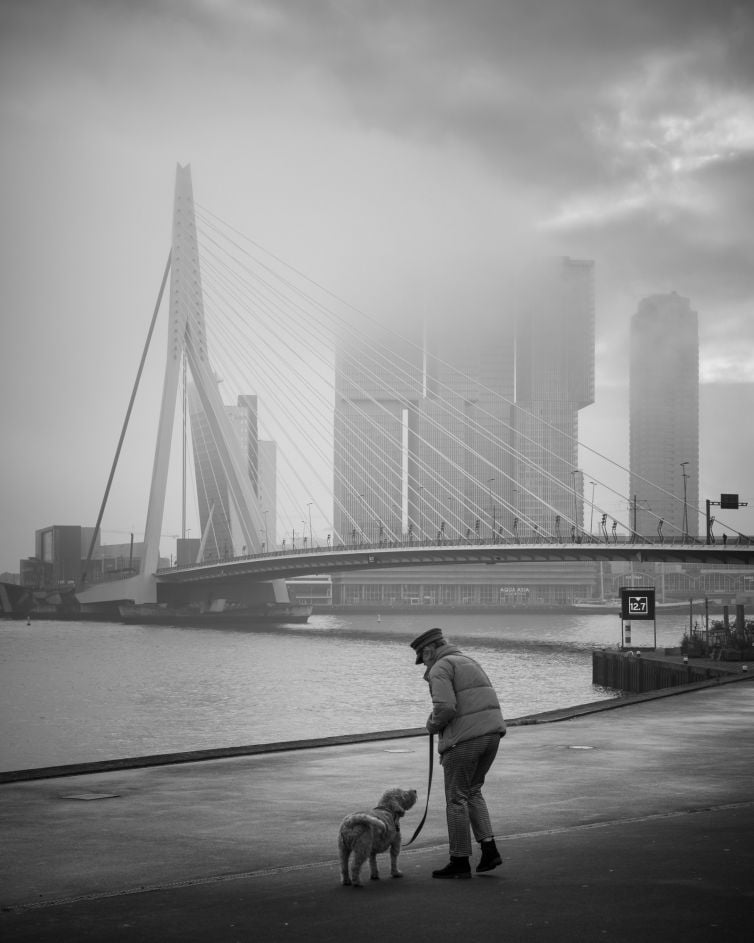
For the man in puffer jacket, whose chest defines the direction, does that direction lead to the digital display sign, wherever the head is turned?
no

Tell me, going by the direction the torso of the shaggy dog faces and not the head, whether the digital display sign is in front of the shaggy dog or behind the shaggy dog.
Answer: in front

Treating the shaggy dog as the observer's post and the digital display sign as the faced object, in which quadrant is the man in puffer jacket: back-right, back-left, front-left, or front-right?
front-right

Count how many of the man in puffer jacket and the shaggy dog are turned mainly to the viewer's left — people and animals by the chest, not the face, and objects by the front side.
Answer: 1

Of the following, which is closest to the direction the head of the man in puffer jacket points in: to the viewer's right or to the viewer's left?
to the viewer's left

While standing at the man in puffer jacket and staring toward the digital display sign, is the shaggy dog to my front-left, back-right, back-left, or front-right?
back-left

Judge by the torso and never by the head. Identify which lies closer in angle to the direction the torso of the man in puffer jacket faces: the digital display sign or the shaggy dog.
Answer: the shaggy dog

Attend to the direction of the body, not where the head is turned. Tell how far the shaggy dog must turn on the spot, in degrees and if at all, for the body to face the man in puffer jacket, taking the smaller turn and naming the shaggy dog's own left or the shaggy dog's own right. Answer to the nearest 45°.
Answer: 0° — it already faces them

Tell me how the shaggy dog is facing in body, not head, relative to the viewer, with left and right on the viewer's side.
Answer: facing away from the viewer and to the right of the viewer

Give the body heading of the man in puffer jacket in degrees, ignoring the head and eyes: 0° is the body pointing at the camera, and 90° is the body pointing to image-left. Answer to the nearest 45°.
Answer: approximately 90°

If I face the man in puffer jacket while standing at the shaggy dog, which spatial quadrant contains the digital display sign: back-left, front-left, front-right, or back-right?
front-left

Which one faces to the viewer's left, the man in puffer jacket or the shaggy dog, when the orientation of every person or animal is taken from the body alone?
the man in puffer jacket
